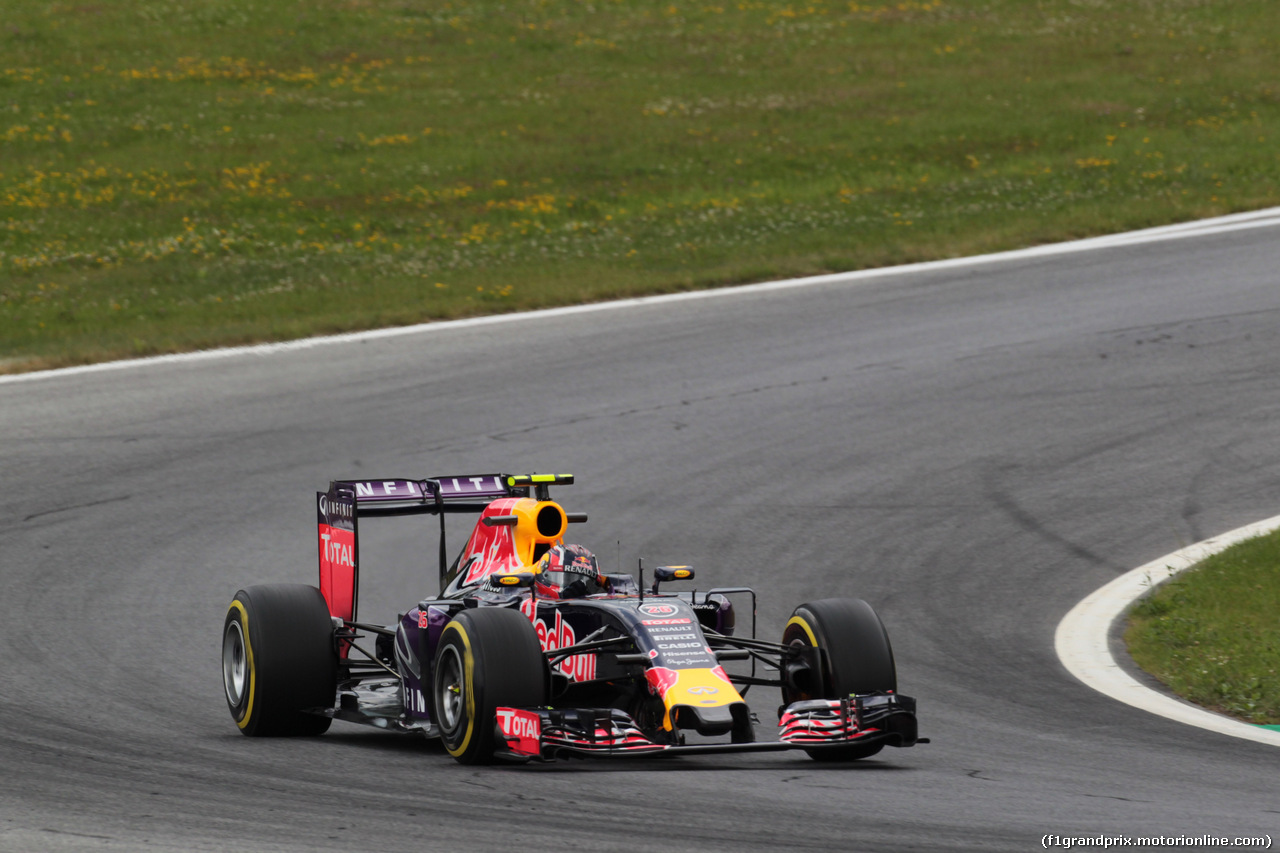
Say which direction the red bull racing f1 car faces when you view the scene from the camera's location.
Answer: facing the viewer and to the right of the viewer
